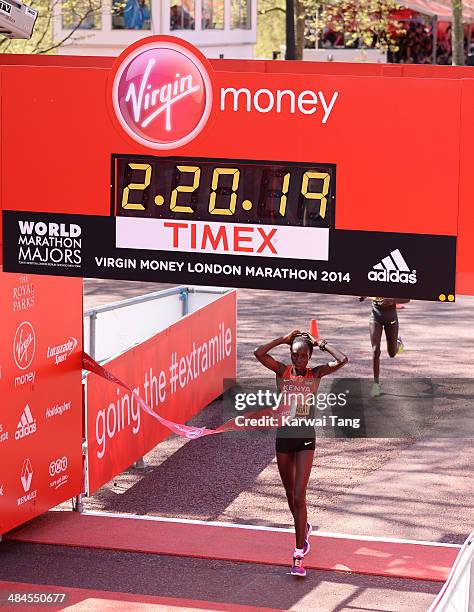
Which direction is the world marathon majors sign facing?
toward the camera

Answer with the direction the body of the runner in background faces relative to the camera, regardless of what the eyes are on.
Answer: toward the camera

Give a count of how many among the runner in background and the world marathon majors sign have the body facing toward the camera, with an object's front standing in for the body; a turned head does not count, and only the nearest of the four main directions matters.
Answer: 2

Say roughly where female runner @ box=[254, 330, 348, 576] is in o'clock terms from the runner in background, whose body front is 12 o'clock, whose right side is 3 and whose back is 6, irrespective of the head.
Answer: The female runner is roughly at 12 o'clock from the runner in background.

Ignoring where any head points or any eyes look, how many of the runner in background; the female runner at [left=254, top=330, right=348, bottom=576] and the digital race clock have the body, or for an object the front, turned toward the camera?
3

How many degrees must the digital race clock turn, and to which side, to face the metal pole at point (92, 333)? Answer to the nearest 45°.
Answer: approximately 180°

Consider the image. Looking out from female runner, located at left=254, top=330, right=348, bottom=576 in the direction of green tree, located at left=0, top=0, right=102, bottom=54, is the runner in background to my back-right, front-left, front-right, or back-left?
front-right

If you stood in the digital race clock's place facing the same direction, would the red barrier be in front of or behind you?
behind

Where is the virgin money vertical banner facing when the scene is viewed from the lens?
facing the viewer and to the right of the viewer

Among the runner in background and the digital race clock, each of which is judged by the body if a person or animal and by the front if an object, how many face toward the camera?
2

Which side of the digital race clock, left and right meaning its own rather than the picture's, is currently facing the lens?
front

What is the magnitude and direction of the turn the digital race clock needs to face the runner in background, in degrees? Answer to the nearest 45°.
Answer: approximately 180°

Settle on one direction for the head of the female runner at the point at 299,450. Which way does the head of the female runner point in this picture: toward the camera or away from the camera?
toward the camera

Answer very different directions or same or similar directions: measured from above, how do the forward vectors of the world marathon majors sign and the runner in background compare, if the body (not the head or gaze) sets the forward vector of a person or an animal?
same or similar directions

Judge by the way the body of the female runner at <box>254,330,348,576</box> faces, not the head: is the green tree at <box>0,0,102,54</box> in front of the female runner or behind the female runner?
behind

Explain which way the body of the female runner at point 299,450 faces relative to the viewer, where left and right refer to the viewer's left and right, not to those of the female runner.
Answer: facing the viewer
